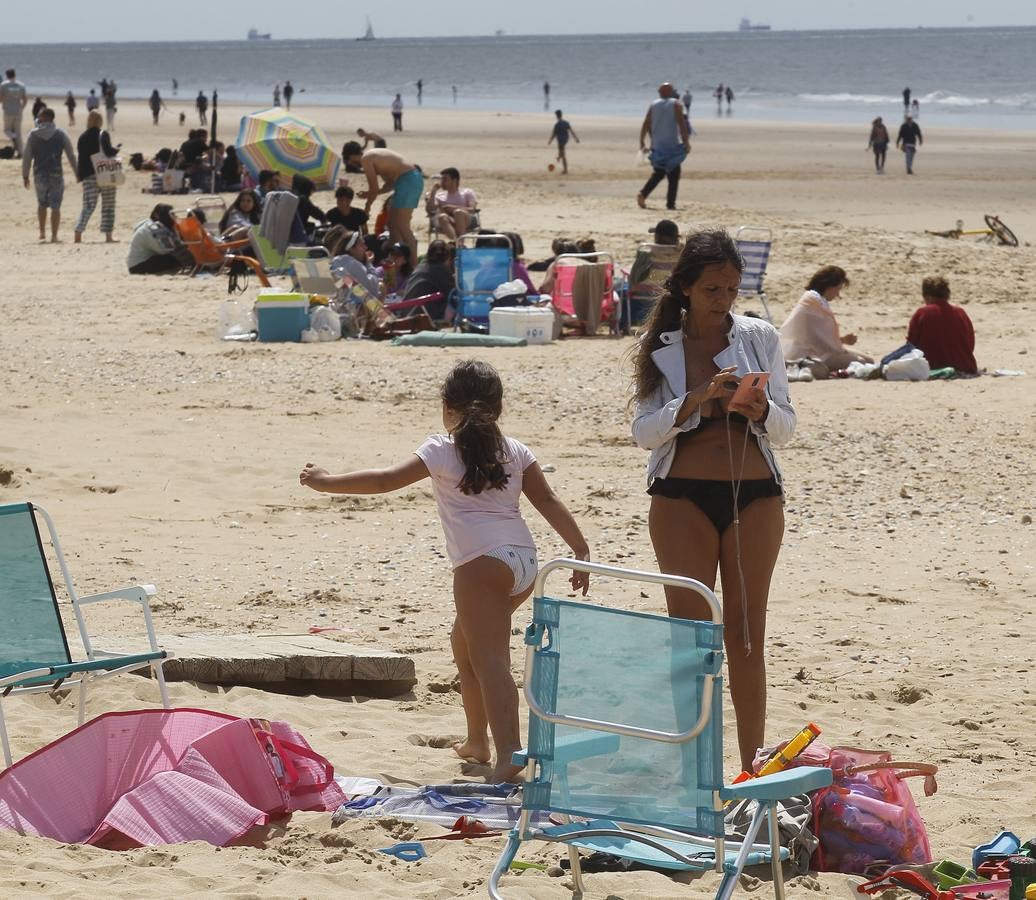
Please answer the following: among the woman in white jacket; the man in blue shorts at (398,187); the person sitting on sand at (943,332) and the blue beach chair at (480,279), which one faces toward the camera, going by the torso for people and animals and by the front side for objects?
the woman in white jacket

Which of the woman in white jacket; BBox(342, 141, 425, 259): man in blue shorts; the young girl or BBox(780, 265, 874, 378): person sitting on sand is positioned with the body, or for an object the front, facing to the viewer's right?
the person sitting on sand

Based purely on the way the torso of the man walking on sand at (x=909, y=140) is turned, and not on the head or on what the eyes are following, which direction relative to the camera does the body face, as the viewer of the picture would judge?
toward the camera

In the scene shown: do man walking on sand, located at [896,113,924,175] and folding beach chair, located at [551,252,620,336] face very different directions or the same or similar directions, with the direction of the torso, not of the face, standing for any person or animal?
very different directions

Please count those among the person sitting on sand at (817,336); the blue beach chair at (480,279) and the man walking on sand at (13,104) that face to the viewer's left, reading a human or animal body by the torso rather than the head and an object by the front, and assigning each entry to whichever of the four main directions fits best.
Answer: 0

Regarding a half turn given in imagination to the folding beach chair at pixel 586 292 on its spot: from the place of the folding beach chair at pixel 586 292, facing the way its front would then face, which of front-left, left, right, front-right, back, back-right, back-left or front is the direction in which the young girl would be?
front

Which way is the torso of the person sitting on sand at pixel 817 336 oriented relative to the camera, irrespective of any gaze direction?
to the viewer's right

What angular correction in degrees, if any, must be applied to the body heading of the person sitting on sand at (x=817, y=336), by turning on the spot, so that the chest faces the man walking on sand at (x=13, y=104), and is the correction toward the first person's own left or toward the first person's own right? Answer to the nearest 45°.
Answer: approximately 135° to the first person's own left

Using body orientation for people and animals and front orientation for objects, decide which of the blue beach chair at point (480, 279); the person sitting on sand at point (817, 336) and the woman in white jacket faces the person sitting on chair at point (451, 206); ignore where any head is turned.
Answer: the blue beach chair

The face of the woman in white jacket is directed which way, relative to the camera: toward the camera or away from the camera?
toward the camera

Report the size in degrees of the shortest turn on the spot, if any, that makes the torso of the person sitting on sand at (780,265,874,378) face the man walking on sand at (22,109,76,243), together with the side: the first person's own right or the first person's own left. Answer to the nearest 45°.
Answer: approximately 135° to the first person's own left

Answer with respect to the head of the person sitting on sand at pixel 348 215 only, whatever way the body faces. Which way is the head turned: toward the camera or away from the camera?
toward the camera

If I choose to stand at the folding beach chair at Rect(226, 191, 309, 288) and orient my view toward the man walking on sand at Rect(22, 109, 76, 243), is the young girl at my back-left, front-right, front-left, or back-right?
back-left

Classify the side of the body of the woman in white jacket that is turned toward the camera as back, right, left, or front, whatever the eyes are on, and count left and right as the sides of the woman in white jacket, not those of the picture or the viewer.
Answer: front

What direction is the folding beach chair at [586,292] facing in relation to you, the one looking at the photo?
facing away from the viewer

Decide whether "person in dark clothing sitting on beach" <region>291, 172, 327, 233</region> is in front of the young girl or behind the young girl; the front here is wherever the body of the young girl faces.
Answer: in front

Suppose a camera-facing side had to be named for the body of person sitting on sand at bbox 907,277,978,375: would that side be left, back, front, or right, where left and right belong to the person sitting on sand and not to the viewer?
back
